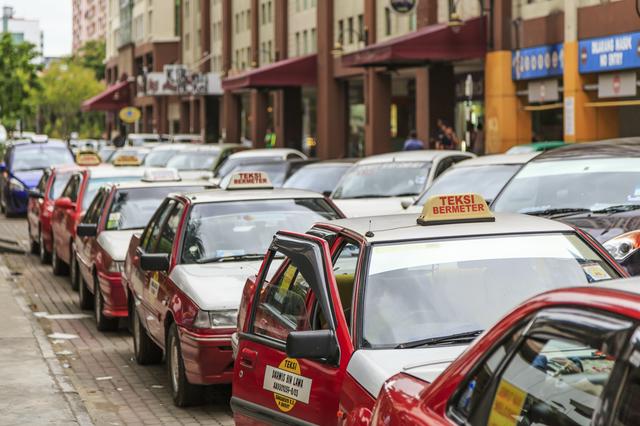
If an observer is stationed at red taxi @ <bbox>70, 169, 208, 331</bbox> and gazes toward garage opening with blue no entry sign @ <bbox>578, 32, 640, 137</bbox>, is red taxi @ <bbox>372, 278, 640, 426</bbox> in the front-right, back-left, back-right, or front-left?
back-right

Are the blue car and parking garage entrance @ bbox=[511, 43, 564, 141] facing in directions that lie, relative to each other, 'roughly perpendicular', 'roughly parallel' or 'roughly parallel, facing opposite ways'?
roughly perpendicular

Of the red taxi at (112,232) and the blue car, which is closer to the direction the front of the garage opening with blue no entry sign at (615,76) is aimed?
the red taxi

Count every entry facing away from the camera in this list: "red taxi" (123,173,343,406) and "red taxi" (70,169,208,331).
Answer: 0

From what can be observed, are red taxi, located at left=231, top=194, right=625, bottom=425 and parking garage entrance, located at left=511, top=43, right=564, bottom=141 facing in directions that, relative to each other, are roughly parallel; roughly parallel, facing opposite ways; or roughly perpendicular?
roughly perpendicular

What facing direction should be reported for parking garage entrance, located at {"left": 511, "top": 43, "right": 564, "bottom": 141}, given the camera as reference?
facing the viewer and to the left of the viewer

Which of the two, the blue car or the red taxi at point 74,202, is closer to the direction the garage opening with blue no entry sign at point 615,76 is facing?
the red taxi

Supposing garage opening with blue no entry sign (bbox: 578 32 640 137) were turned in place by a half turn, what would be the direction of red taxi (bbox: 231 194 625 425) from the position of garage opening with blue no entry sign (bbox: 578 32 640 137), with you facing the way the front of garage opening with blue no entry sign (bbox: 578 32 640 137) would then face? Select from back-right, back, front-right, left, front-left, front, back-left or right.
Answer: back-right

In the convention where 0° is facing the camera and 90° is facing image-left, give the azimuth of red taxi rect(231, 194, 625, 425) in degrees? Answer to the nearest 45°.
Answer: approximately 315°

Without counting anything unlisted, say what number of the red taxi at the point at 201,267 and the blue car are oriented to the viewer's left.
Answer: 0

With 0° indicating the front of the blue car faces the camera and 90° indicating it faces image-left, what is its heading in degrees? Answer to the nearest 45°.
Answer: approximately 315°

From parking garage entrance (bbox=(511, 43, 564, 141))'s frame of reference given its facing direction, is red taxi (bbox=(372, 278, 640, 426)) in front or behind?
in front

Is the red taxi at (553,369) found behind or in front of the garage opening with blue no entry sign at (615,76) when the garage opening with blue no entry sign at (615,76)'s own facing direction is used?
in front

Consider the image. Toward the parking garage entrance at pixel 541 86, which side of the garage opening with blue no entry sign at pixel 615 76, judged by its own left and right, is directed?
right

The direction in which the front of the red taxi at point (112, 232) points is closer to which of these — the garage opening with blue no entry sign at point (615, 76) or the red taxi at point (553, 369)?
the red taxi
